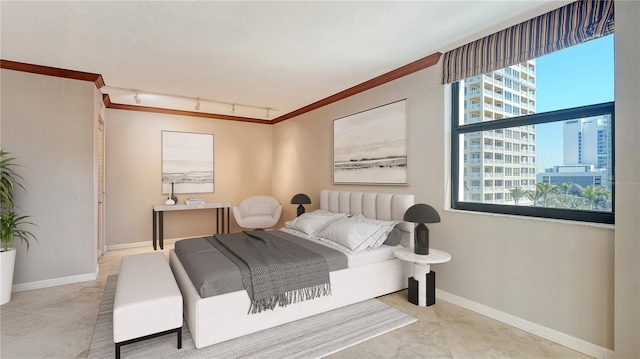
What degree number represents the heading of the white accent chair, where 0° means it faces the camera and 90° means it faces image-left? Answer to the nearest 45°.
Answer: approximately 0°

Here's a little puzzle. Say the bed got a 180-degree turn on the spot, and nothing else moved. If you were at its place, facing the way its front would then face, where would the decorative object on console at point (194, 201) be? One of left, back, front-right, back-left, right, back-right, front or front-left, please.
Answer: left

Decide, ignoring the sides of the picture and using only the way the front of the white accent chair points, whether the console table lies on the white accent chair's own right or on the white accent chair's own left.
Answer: on the white accent chair's own right
